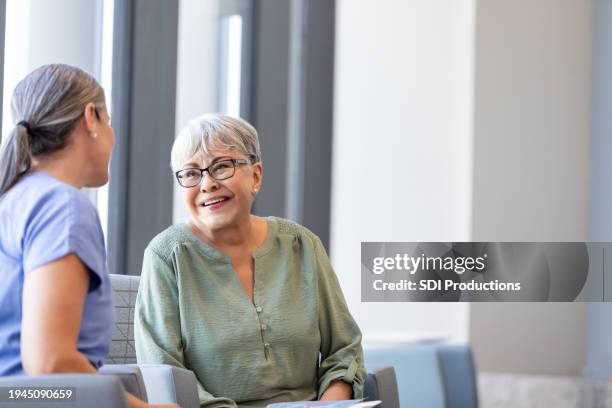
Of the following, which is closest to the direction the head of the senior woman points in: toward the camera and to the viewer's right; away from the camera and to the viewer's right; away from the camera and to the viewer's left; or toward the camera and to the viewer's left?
toward the camera and to the viewer's left

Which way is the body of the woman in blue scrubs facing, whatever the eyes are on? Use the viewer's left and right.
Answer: facing away from the viewer and to the right of the viewer

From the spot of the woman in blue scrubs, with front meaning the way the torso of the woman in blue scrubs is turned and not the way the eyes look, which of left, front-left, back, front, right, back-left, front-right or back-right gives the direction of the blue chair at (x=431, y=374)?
front

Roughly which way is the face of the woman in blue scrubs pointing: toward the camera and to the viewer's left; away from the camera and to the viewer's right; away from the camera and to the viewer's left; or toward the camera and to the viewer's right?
away from the camera and to the viewer's right

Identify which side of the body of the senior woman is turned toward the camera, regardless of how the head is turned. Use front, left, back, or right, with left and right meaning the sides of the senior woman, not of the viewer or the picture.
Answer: front
